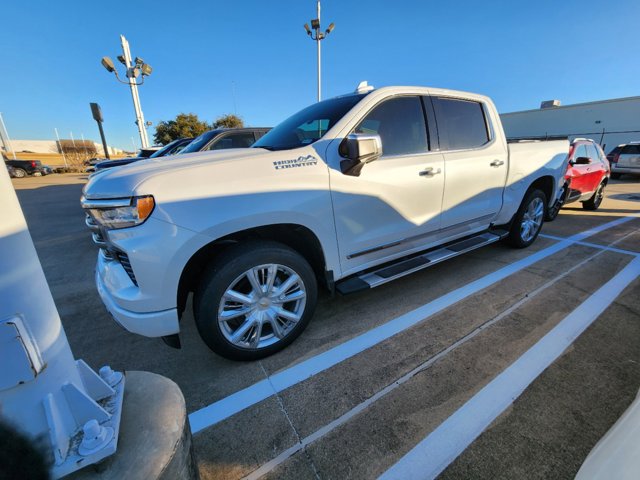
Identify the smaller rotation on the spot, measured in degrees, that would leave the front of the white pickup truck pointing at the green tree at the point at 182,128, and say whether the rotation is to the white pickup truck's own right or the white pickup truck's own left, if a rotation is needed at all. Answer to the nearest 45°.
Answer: approximately 90° to the white pickup truck's own right

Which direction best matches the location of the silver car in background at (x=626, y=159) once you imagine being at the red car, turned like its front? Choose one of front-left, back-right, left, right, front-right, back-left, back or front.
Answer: back-right

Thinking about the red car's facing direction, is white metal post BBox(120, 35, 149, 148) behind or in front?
in front

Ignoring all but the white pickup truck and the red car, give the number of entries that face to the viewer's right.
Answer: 0

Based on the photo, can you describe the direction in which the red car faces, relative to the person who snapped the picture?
facing the viewer and to the left of the viewer

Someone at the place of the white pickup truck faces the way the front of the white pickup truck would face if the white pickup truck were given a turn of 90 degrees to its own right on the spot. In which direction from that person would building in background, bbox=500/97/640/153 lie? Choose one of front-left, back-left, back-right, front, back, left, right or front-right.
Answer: right

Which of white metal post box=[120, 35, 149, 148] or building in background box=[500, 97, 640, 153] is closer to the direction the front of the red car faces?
the white metal post

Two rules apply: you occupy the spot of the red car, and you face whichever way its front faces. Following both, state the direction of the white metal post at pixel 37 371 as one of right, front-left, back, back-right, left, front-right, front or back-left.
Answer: front-left

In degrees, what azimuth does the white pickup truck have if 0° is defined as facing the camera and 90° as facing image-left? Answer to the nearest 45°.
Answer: approximately 45°

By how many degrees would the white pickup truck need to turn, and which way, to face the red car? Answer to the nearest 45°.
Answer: approximately 180°
